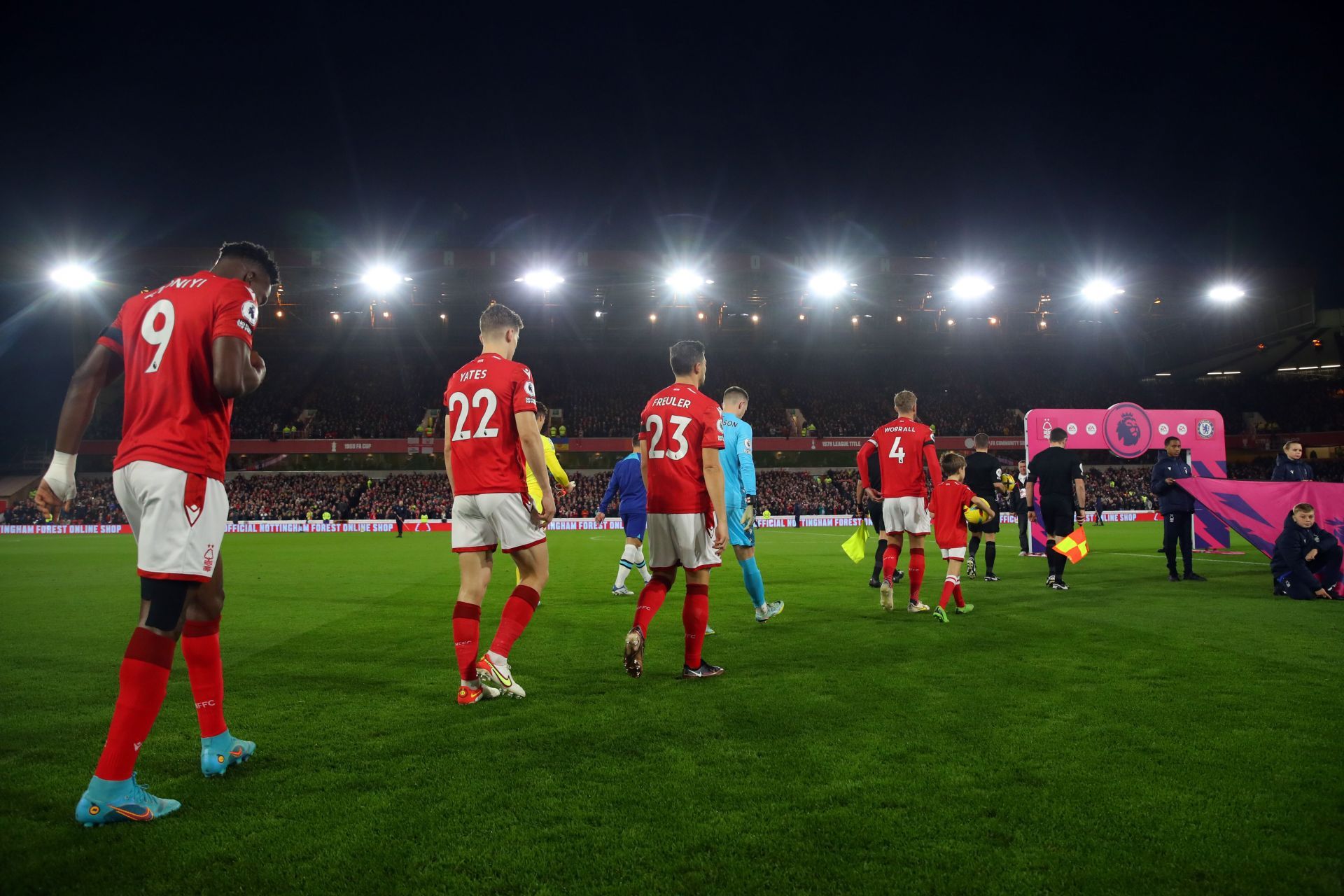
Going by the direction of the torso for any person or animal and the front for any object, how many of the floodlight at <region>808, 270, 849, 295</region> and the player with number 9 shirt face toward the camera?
1

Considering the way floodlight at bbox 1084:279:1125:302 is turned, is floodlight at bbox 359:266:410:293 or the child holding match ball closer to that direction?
the child holding match ball

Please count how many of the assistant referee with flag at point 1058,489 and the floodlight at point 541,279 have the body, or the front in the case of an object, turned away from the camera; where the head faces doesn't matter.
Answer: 1

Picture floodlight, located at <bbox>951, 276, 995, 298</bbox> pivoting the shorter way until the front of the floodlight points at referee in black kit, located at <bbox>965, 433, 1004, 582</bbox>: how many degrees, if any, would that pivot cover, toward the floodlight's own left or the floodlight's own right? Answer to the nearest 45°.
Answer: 0° — it already faces them

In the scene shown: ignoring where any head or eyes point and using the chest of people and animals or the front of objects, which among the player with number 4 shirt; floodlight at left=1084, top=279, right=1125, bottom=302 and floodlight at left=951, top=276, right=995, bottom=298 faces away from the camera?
the player with number 4 shirt

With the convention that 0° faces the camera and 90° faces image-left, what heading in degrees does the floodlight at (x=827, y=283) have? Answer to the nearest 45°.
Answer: approximately 0°

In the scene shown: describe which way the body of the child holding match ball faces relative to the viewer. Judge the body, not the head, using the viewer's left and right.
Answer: facing away from the viewer and to the right of the viewer

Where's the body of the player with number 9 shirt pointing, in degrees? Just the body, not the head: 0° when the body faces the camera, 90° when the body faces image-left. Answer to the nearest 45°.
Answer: approximately 225°

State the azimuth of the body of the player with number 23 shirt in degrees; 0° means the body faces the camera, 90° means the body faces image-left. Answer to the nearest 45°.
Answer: approximately 225°

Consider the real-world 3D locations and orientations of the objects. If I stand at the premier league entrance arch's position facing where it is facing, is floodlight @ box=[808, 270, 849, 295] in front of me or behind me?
behind

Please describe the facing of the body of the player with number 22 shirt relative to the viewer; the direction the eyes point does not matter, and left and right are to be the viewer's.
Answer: facing away from the viewer and to the right of the viewer

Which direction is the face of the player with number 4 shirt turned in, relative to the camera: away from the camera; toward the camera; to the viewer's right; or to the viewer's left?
away from the camera

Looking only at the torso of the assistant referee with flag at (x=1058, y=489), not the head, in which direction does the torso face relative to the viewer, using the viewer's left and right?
facing away from the viewer
